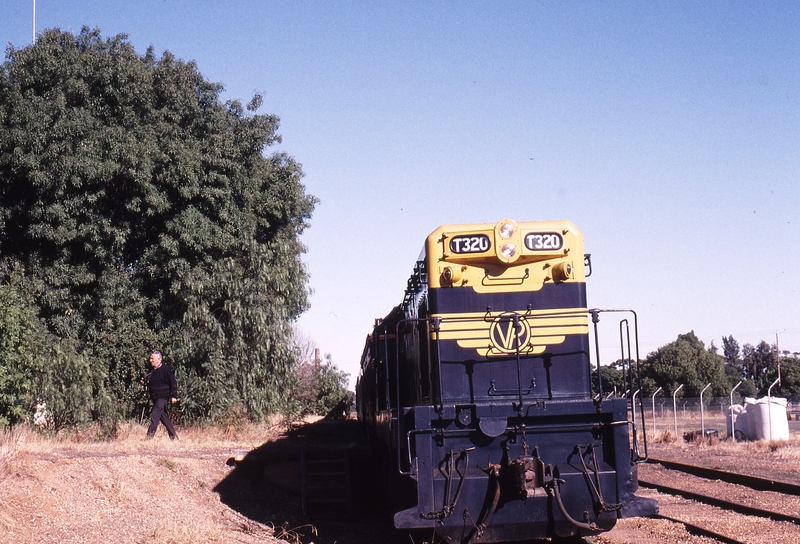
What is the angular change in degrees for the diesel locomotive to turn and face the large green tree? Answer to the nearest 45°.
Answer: approximately 135° to its right

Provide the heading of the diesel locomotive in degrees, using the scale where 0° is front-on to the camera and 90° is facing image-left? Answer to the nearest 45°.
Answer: approximately 0°

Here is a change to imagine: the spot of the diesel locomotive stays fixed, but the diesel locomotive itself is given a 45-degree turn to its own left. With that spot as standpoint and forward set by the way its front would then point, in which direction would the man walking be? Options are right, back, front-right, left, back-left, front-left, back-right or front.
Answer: back

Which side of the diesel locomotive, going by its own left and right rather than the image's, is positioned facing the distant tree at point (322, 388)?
back

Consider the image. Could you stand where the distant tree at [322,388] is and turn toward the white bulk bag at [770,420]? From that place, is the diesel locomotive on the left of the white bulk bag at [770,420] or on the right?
right
